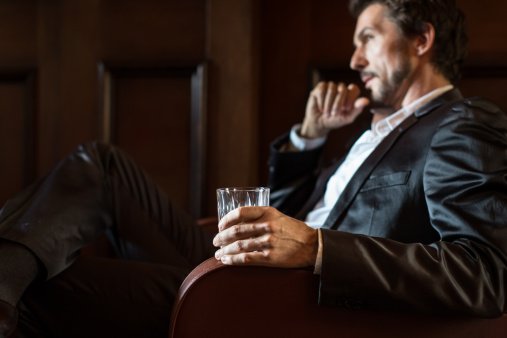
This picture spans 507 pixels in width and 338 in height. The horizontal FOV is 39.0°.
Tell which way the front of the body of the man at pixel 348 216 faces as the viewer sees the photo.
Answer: to the viewer's left

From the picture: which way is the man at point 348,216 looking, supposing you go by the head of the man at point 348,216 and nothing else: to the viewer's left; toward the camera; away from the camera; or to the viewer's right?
to the viewer's left
